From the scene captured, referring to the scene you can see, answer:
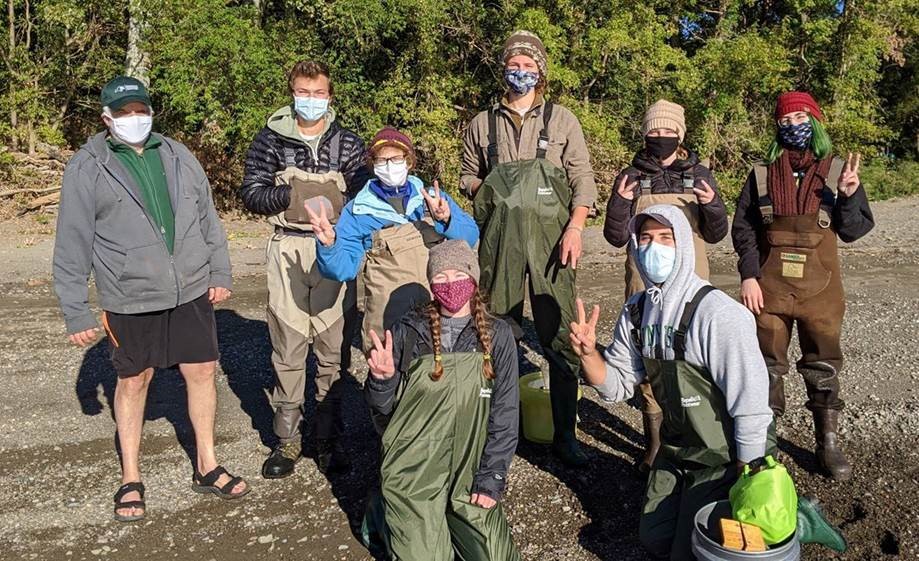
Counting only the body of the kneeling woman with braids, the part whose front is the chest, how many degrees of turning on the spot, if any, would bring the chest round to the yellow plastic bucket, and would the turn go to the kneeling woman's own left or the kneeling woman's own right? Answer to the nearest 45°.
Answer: approximately 135° to the kneeling woman's own left

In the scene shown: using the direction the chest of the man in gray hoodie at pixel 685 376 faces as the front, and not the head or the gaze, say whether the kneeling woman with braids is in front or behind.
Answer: in front

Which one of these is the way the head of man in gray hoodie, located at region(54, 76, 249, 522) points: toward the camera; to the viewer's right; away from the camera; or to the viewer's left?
toward the camera

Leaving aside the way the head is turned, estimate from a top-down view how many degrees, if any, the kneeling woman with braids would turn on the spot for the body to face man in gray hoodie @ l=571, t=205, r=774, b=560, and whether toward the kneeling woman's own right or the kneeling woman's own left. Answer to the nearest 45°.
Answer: approximately 90° to the kneeling woman's own left

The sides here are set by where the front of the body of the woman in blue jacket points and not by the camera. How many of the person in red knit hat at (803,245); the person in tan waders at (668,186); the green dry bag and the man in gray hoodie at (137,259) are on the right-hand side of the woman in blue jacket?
1

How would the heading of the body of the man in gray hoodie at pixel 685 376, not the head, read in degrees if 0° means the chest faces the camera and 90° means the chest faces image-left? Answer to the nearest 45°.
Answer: approximately 45°

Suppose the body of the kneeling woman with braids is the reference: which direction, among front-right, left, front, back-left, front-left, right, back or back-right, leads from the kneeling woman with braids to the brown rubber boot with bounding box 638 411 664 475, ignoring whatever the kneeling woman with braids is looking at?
back-left

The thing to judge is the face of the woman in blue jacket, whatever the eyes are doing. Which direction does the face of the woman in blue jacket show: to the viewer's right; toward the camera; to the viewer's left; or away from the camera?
toward the camera

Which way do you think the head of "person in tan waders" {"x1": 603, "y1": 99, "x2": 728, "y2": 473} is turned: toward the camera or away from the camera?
toward the camera

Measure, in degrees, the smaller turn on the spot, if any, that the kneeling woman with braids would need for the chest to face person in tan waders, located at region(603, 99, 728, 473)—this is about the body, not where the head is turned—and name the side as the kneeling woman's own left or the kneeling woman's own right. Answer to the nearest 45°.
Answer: approximately 135° to the kneeling woman's own left

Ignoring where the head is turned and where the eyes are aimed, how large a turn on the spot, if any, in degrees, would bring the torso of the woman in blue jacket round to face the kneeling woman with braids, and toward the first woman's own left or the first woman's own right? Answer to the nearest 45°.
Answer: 0° — they already face them

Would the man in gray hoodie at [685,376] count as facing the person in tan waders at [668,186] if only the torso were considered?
no

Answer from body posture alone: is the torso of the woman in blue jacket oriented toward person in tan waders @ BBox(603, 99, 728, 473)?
no

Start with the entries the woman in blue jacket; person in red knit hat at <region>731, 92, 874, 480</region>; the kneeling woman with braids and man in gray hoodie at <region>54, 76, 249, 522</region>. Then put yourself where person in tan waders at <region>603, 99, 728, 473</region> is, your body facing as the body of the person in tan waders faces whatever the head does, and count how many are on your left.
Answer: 1

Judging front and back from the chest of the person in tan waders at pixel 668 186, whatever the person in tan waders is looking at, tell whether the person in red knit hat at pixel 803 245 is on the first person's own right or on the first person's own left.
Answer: on the first person's own left

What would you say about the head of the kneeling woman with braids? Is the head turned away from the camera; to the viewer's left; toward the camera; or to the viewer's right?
toward the camera

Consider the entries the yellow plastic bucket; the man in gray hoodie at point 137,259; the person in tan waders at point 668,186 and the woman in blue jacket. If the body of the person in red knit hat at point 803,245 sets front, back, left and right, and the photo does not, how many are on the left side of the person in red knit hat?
0

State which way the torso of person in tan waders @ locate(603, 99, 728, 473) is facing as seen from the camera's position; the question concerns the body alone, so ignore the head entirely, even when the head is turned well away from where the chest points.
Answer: toward the camera

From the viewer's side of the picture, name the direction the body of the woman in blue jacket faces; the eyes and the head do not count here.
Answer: toward the camera
